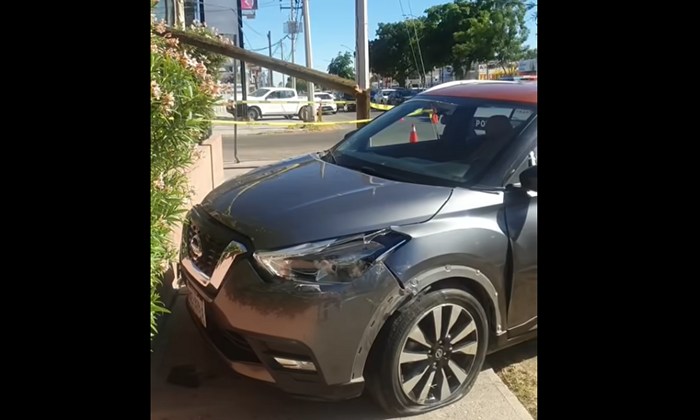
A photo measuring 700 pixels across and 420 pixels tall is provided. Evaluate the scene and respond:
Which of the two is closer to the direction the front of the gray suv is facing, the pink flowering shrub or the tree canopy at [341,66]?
the pink flowering shrub

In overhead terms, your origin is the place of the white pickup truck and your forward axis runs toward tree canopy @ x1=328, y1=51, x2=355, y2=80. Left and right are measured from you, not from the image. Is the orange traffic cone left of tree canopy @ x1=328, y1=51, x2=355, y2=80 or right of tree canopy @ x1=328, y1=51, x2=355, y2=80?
right

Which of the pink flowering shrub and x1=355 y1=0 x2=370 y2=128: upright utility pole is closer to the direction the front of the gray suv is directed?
the pink flowering shrub

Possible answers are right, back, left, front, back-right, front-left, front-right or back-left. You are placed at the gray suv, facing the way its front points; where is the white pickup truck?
back-right

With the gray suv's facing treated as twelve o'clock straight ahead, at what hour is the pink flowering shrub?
The pink flowering shrub is roughly at 2 o'clock from the gray suv.

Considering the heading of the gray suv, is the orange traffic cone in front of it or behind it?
behind

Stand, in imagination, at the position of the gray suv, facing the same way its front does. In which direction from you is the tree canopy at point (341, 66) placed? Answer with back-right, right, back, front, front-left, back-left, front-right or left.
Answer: back-right

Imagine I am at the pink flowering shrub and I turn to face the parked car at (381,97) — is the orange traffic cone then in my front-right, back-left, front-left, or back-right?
front-right

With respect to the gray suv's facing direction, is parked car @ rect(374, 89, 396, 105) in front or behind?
behind

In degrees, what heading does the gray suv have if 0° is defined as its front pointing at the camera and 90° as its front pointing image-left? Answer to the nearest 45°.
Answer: approximately 45°
